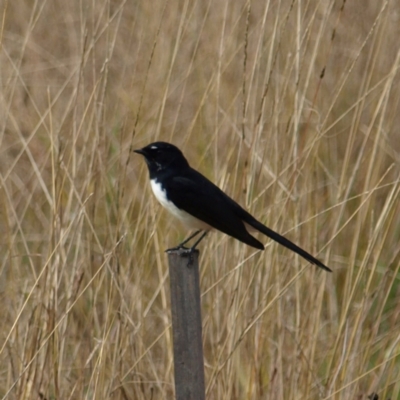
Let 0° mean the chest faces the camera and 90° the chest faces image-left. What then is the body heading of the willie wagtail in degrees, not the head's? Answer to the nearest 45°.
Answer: approximately 90°
